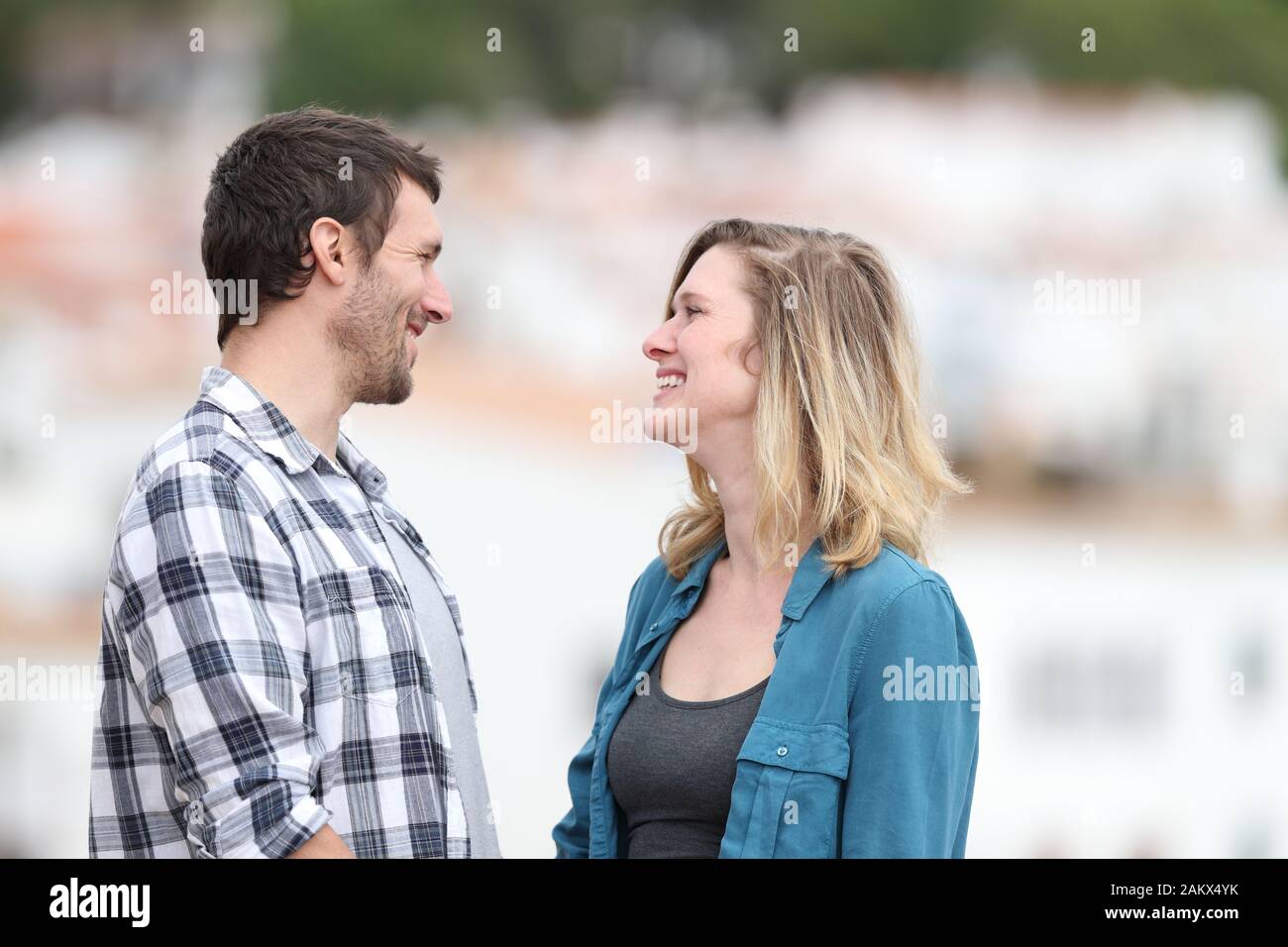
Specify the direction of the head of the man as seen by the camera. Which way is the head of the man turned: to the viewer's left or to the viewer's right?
to the viewer's right

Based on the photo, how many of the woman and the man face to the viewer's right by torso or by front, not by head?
1

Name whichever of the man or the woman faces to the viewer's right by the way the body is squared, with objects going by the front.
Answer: the man

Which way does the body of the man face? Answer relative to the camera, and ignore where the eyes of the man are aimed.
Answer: to the viewer's right

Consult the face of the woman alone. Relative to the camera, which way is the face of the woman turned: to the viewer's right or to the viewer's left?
to the viewer's left

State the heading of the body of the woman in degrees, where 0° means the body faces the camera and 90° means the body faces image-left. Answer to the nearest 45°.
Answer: approximately 45°
